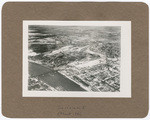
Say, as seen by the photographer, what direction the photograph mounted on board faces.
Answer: facing the viewer
